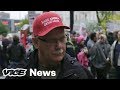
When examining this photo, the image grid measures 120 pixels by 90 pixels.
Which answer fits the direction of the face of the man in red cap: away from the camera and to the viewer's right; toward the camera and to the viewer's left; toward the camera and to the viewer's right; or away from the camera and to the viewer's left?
toward the camera and to the viewer's right

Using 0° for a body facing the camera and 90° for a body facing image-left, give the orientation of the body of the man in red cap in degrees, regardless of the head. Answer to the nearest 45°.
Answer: approximately 315°
